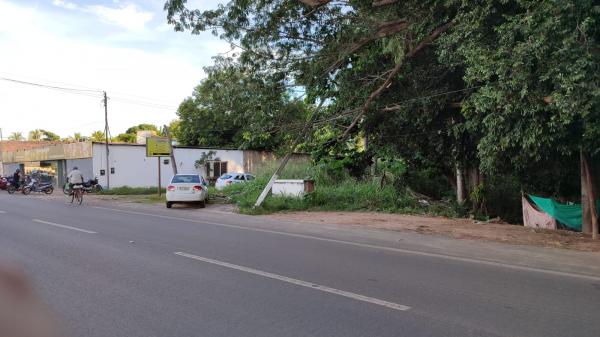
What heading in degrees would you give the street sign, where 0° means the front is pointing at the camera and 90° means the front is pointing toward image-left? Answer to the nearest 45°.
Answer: approximately 0°

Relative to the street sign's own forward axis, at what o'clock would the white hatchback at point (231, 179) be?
The white hatchback is roughly at 8 o'clock from the street sign.

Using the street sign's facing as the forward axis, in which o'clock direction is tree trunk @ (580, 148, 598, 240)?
The tree trunk is roughly at 11 o'clock from the street sign.

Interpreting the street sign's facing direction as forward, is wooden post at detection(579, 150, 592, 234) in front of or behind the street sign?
in front
